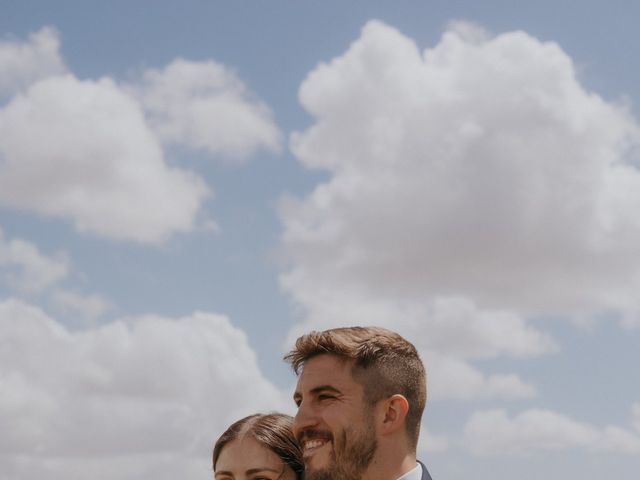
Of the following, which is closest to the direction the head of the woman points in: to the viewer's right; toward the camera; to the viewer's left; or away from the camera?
toward the camera

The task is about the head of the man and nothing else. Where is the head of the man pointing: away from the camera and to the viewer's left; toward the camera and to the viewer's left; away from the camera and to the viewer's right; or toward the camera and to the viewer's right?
toward the camera and to the viewer's left

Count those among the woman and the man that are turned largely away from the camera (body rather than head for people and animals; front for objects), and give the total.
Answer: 0

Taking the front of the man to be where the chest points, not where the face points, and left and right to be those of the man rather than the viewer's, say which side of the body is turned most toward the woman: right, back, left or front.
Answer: right

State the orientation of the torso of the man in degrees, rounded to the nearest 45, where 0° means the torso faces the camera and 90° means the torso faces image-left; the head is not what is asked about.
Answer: approximately 45°
